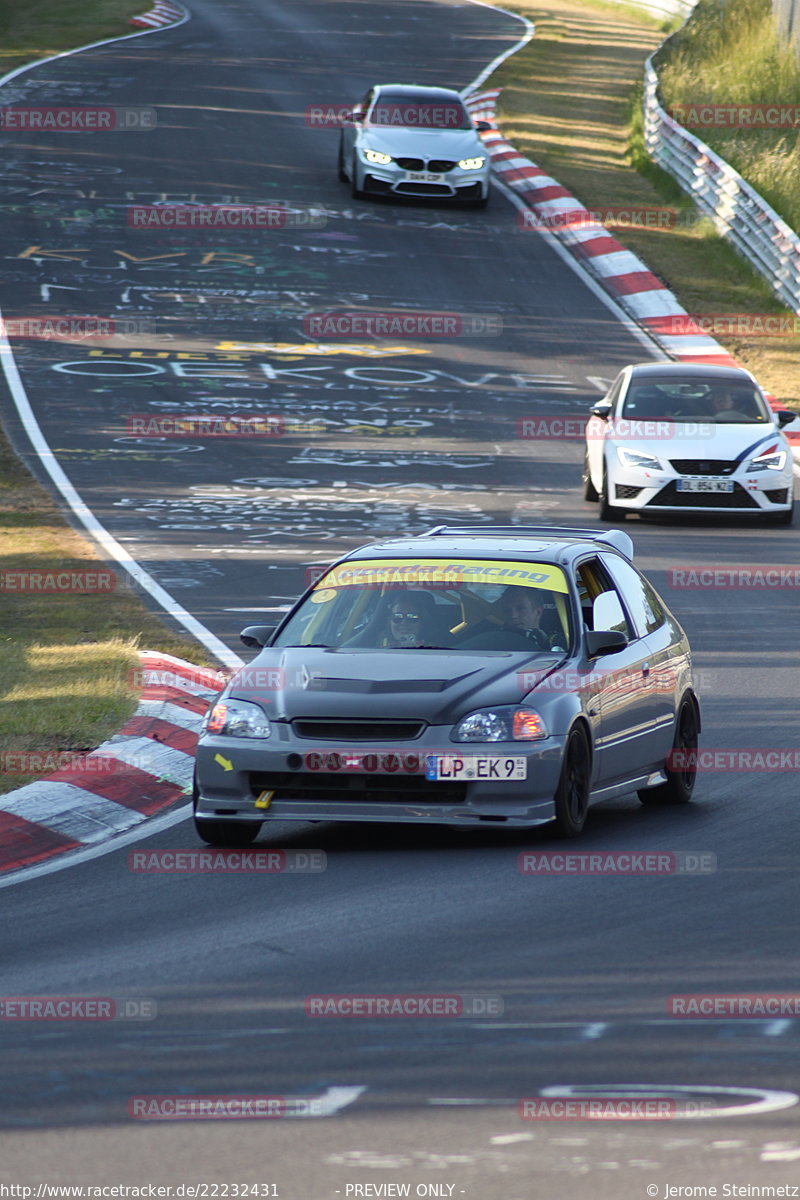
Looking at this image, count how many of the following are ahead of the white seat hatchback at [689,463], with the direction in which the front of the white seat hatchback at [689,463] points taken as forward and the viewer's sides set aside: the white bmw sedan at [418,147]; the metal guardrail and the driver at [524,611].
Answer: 1

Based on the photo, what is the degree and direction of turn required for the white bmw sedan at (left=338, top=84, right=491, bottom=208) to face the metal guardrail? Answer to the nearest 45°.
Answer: approximately 90° to its left

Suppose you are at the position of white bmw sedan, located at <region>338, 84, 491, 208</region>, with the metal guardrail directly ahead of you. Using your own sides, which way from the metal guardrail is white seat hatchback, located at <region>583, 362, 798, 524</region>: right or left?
right

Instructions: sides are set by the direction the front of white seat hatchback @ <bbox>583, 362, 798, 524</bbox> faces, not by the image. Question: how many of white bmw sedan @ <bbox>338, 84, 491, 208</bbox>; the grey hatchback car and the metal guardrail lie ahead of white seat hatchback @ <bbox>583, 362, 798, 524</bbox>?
1

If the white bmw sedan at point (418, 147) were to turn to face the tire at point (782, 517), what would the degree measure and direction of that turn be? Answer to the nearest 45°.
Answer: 0° — it already faces it

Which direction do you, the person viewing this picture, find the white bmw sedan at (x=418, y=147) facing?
facing the viewer

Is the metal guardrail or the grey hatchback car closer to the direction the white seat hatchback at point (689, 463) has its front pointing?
the grey hatchback car

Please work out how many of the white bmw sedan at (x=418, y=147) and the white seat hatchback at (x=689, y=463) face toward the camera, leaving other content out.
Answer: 2

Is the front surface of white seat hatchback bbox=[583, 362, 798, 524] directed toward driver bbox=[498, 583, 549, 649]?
yes

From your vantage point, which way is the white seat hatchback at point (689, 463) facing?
toward the camera

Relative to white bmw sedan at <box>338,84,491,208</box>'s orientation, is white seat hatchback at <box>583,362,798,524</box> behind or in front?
in front

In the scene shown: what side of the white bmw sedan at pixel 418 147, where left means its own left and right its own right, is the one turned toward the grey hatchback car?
front

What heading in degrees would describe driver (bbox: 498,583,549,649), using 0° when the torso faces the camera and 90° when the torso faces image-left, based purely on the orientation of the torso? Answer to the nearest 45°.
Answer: approximately 45°
